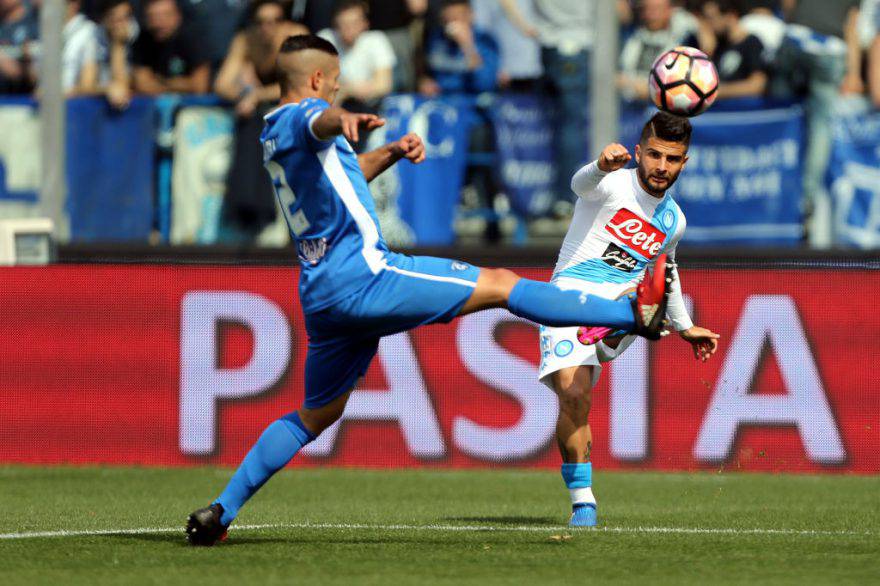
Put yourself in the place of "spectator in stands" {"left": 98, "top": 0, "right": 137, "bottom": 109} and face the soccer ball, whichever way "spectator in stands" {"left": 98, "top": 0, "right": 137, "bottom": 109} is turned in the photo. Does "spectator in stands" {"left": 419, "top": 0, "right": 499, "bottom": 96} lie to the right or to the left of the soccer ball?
left

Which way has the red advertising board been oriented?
toward the camera

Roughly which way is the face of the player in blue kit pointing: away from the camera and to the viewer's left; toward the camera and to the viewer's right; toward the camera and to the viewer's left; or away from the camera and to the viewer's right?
away from the camera and to the viewer's right

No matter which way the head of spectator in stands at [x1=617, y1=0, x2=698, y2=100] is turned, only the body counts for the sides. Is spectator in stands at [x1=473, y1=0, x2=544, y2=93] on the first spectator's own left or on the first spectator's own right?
on the first spectator's own right

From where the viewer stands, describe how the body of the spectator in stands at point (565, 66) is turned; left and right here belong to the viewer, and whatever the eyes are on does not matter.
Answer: facing the viewer

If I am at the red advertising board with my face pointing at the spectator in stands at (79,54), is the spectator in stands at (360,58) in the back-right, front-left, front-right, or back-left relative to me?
front-right

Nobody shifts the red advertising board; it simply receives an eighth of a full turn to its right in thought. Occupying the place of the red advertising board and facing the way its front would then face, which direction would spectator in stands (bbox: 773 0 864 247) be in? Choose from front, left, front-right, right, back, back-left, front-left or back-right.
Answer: back

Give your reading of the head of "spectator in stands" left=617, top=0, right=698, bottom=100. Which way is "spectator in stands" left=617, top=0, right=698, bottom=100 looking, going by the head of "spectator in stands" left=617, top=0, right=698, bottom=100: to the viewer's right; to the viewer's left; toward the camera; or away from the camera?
toward the camera

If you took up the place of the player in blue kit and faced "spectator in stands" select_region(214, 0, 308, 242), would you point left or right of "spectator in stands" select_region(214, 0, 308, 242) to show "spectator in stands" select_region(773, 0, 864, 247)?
right

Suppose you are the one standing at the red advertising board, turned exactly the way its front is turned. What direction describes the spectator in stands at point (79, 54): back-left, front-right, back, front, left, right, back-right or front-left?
back-right

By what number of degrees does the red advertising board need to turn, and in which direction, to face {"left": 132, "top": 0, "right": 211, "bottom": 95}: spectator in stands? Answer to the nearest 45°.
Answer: approximately 135° to its right

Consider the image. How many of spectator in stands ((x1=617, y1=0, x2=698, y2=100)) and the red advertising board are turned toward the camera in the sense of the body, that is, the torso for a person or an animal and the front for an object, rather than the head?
2

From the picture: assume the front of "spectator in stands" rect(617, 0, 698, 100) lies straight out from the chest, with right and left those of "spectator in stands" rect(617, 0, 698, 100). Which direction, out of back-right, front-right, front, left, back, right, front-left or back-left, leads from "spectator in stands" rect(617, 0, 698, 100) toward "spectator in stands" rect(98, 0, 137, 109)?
right

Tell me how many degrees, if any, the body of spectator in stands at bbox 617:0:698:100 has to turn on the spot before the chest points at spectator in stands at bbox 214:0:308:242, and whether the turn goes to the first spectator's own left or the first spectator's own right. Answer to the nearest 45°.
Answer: approximately 90° to the first spectator's own right

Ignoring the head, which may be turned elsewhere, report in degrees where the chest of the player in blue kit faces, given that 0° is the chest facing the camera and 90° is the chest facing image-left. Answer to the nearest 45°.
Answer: approximately 225°

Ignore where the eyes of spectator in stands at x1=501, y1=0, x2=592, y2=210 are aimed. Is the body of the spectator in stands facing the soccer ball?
yes

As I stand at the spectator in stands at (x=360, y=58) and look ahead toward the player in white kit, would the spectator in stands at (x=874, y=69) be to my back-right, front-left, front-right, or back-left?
front-left

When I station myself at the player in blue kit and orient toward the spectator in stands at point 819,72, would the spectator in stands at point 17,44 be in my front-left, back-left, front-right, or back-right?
front-left

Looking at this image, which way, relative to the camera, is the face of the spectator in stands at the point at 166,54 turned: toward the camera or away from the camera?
toward the camera
